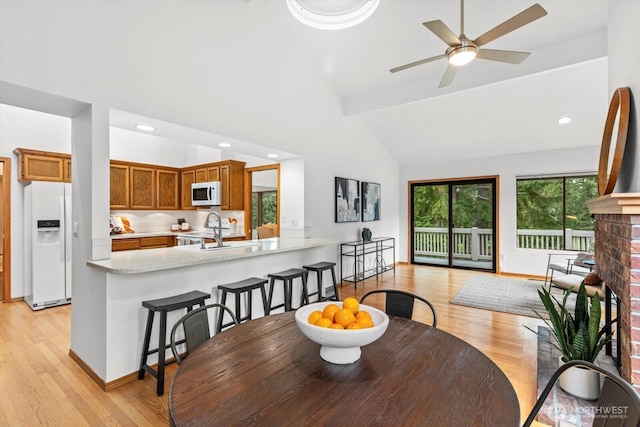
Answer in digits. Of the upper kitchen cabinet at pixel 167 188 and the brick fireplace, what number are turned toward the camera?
1

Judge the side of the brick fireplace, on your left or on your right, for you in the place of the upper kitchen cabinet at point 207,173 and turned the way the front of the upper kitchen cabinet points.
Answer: on your left

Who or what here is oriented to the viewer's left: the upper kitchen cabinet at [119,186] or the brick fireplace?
the brick fireplace

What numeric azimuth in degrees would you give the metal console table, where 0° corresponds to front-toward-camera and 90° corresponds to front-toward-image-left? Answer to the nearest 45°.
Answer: approximately 315°

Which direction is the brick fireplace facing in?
to the viewer's left

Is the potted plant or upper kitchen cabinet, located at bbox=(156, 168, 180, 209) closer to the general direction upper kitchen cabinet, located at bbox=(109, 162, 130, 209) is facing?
the potted plant

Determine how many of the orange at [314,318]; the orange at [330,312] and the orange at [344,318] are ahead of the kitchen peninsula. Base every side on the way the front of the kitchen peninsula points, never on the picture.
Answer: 3
